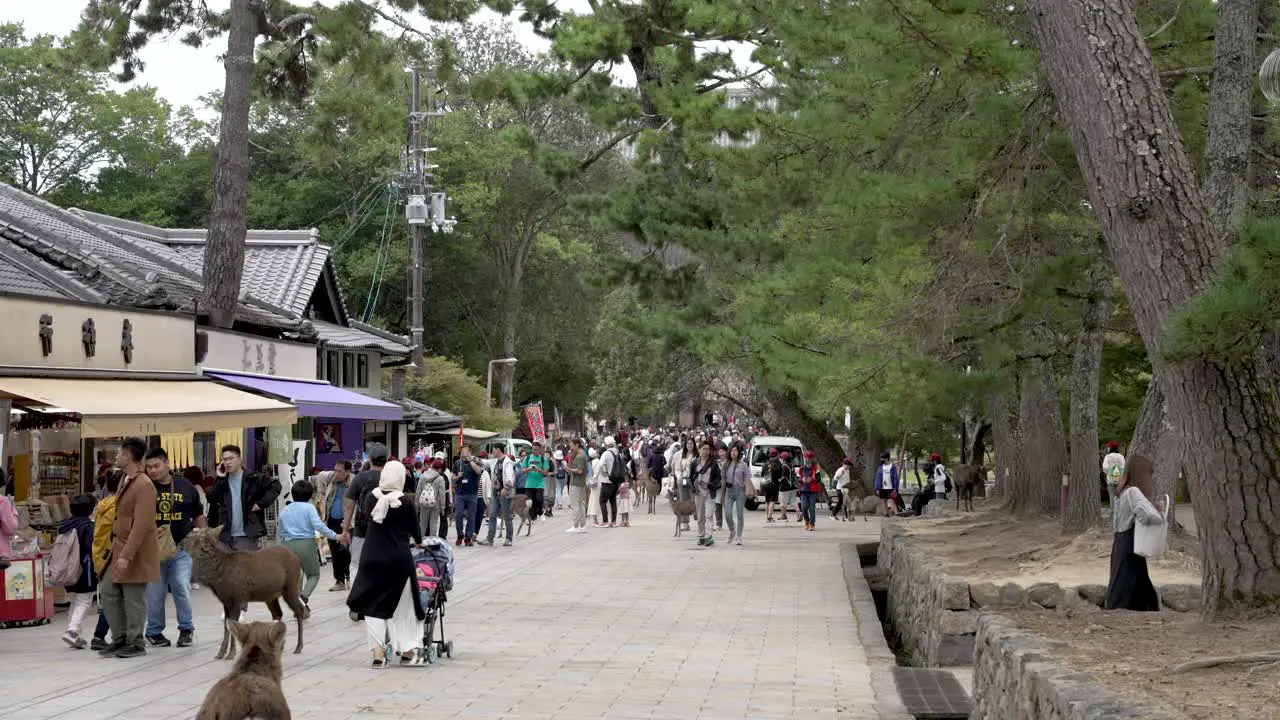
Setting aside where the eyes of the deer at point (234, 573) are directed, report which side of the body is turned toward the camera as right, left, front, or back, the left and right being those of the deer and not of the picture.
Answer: left

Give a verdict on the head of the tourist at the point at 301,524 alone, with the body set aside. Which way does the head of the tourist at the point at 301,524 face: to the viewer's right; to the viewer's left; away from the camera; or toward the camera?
away from the camera

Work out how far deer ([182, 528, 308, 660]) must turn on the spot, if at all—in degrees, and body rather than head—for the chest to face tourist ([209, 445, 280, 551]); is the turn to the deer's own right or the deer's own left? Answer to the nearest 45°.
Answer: approximately 90° to the deer's own right

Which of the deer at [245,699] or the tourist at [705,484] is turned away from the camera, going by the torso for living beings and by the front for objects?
the deer

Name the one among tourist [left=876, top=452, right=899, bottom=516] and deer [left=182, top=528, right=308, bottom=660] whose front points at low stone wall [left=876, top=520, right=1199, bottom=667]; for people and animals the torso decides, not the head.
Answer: the tourist

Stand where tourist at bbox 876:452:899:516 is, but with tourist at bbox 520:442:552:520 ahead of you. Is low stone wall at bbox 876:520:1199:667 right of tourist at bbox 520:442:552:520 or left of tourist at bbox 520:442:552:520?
left

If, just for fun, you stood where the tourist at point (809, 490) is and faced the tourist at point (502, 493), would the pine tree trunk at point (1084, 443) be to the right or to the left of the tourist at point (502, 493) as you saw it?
left

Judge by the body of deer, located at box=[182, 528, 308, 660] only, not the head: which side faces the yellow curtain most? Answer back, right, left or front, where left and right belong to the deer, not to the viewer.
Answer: right

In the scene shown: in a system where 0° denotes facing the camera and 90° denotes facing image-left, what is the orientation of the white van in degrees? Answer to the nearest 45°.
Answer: approximately 0°
